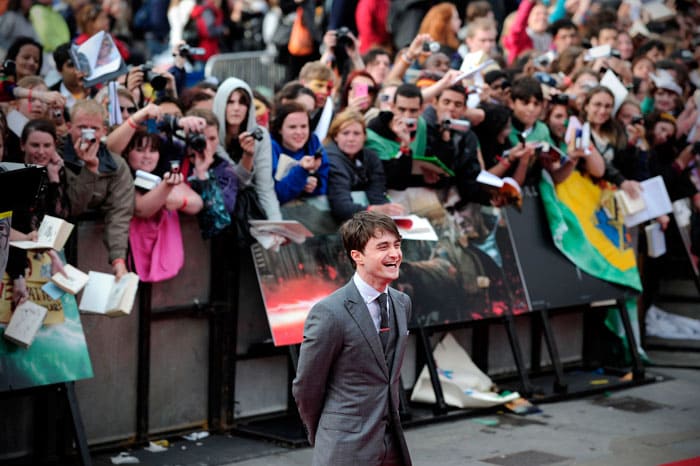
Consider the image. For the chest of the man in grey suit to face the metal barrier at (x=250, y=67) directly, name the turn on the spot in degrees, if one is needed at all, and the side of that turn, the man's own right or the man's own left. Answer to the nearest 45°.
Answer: approximately 135° to the man's own left

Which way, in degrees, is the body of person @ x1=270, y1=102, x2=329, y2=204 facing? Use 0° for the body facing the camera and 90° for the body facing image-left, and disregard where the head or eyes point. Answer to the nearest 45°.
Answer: approximately 315°

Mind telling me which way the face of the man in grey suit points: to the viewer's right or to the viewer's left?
to the viewer's right

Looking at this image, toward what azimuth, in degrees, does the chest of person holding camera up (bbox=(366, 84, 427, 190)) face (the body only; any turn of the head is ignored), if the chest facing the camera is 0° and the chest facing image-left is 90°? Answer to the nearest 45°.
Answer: approximately 0°

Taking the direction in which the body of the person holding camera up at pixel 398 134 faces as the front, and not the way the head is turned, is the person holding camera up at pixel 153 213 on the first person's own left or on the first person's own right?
on the first person's own right

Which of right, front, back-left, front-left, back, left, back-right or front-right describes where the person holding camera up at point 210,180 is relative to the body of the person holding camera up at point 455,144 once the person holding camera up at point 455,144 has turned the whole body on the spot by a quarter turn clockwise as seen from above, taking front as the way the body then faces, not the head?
front-left

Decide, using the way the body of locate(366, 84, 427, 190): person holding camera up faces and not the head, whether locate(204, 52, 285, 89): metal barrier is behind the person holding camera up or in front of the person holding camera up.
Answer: behind

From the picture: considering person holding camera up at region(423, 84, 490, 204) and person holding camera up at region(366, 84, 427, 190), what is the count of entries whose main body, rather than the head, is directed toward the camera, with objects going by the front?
2

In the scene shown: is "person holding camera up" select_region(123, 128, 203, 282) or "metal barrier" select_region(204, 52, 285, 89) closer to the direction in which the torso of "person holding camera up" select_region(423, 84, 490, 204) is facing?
the person holding camera up
